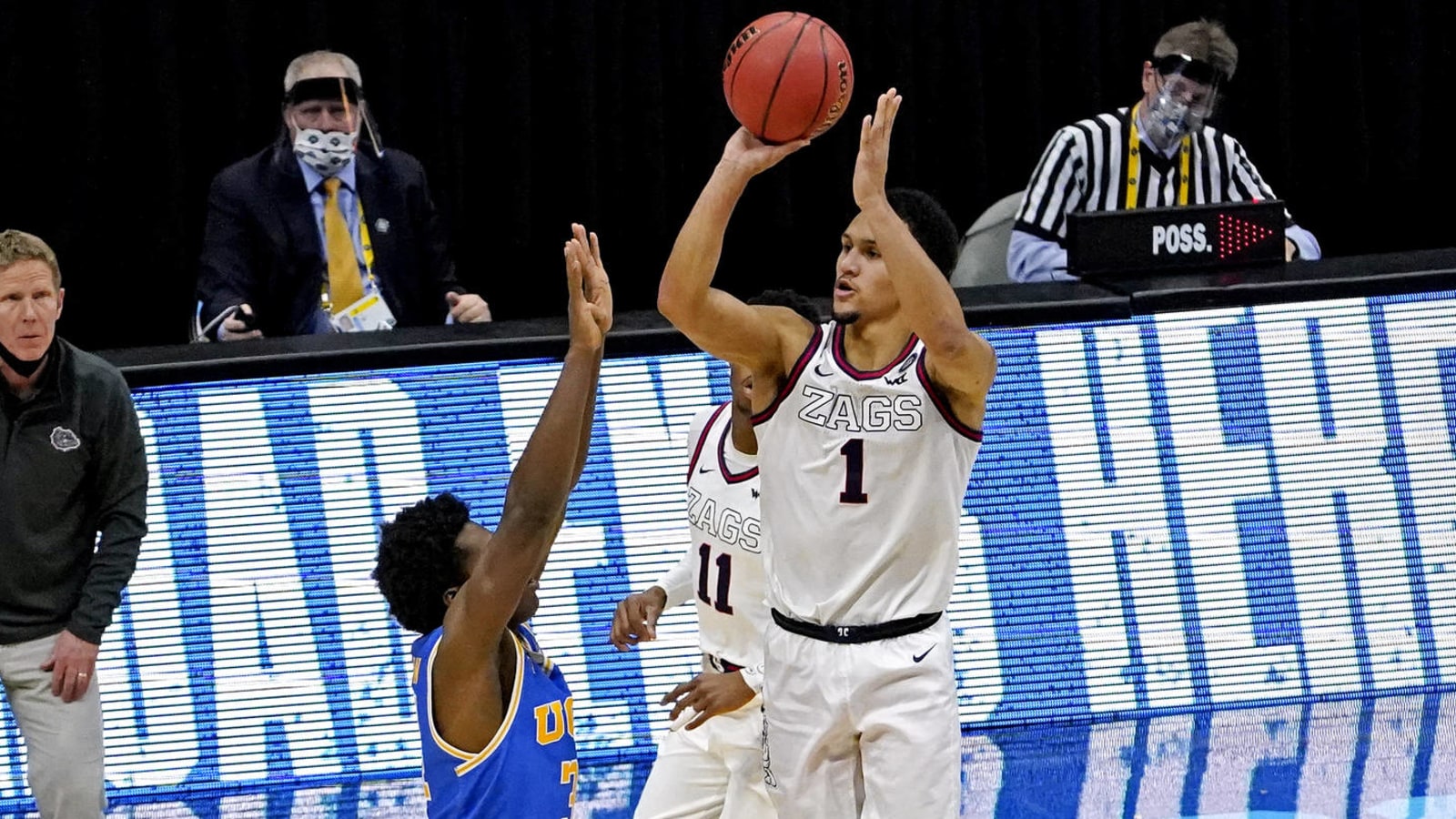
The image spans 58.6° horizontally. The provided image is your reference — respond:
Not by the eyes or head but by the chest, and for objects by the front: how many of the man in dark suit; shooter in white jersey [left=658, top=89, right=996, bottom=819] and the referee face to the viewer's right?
0

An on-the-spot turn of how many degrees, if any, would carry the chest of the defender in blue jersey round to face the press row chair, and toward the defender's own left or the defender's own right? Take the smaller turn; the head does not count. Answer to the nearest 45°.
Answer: approximately 45° to the defender's own left

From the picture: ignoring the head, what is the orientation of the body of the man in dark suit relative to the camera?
toward the camera

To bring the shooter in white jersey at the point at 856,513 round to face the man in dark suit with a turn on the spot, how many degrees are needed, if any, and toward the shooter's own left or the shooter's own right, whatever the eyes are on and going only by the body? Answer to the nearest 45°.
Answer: approximately 135° to the shooter's own right

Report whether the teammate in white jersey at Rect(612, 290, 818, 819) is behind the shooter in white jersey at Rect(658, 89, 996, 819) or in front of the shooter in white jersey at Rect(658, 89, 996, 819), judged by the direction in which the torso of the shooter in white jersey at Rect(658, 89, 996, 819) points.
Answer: behind

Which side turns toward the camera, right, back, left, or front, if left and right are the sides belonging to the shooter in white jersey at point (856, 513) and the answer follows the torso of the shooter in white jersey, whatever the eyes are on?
front

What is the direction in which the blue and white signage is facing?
toward the camera

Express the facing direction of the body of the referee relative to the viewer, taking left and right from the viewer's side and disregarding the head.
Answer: facing the viewer

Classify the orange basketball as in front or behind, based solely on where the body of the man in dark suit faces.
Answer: in front
